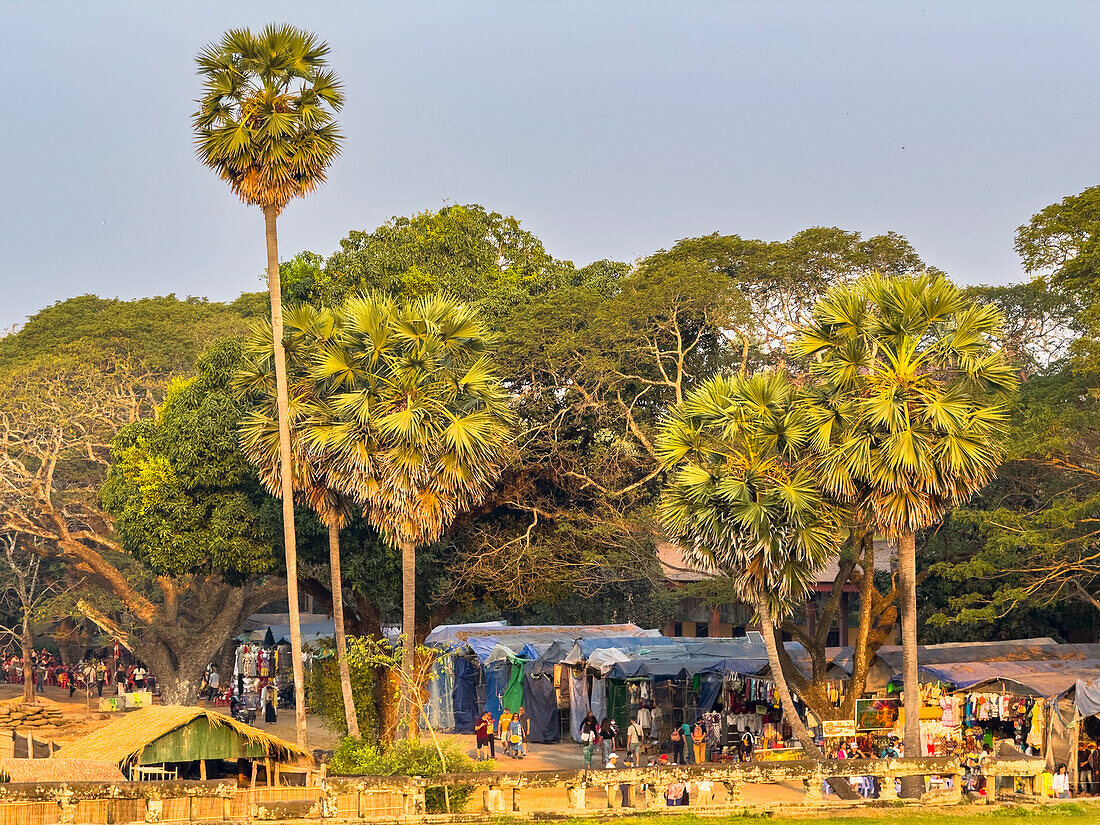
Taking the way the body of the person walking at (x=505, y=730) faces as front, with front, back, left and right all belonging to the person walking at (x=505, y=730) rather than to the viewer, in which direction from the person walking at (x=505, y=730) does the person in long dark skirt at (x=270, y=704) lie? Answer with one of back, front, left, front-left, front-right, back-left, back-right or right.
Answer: back-right

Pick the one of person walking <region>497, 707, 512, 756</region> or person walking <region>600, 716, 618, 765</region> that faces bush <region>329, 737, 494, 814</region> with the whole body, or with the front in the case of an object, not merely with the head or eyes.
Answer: person walking <region>497, 707, 512, 756</region>

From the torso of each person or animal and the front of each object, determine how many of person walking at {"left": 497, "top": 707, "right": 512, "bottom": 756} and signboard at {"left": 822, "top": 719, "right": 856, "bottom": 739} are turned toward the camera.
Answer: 2

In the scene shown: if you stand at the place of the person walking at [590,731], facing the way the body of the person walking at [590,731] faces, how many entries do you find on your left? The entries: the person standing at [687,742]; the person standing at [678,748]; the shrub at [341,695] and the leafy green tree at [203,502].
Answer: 2

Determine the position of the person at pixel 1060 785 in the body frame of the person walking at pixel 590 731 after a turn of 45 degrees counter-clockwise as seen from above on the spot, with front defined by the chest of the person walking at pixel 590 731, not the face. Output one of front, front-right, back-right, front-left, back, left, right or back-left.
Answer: back

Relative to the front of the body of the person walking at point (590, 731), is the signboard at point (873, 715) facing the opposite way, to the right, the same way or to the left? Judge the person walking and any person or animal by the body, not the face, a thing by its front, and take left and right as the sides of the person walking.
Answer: the opposite way

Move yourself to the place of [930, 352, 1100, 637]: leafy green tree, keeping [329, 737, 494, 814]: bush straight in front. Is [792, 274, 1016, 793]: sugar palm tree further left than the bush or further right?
left
